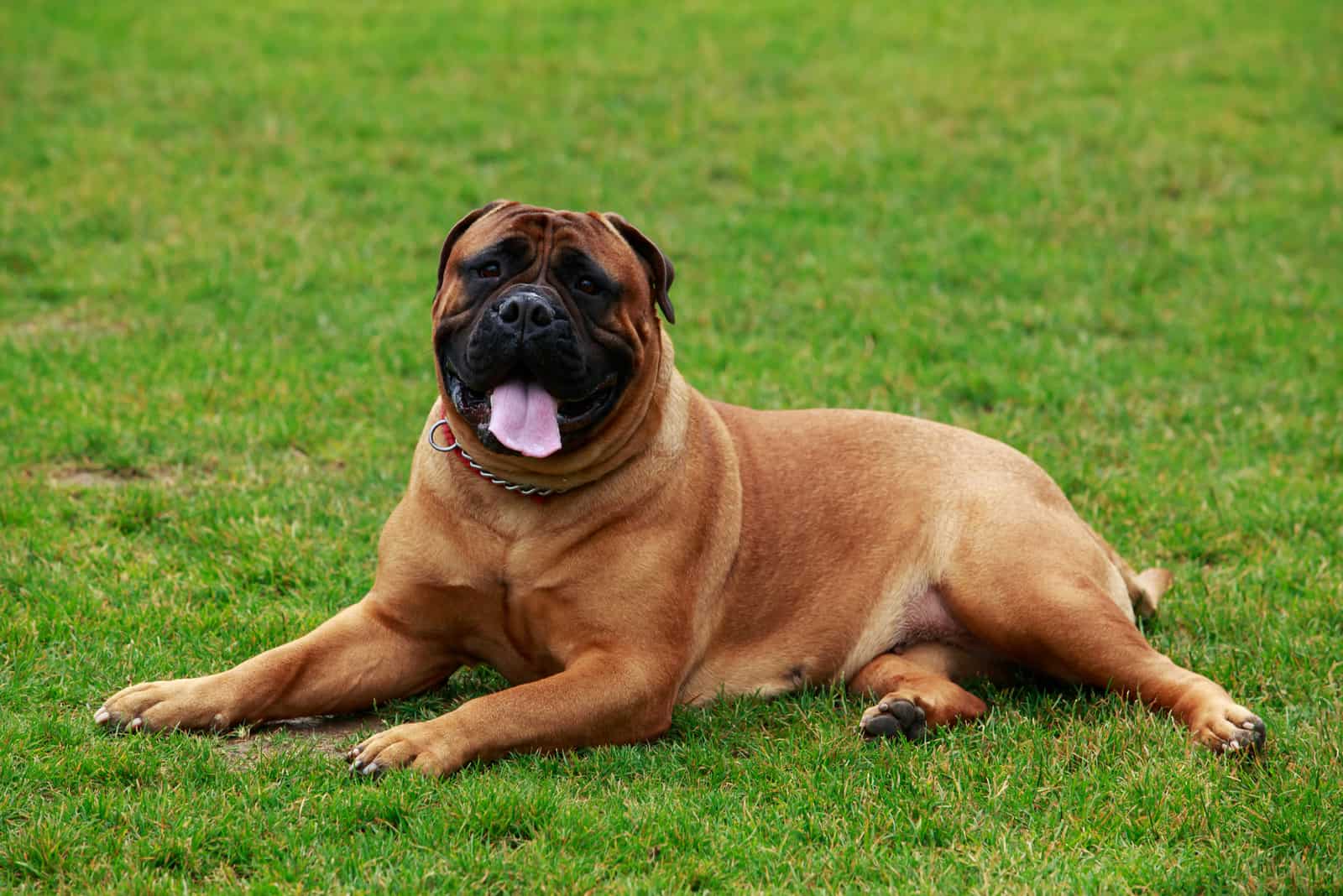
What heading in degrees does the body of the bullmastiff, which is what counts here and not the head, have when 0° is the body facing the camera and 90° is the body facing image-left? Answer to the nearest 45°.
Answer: approximately 45°
